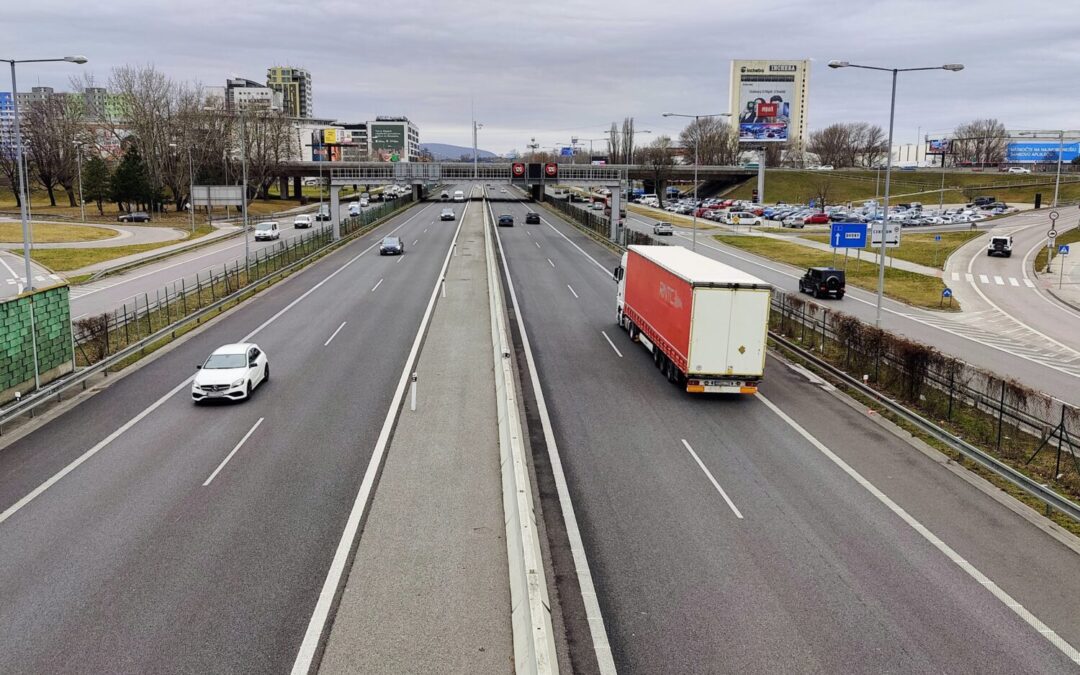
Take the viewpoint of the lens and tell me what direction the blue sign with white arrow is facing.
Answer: facing the viewer

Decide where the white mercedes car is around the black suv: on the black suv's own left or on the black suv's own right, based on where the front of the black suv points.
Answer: on the black suv's own left

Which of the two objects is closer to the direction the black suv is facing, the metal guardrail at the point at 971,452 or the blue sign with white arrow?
the blue sign with white arrow

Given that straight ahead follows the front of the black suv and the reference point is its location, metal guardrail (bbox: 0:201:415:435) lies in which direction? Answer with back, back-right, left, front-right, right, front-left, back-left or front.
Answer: left

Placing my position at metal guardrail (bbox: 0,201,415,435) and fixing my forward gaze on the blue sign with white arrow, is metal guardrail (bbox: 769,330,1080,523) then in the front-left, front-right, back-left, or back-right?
front-right

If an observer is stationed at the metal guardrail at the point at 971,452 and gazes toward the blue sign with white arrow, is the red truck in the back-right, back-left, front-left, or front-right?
front-left

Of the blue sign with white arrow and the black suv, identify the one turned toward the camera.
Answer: the blue sign with white arrow

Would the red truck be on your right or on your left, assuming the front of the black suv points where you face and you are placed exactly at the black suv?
on your left

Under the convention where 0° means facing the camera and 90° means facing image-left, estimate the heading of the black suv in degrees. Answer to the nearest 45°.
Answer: approximately 135°

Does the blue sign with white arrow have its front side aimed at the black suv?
yes

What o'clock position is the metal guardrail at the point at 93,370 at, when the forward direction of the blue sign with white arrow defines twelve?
The metal guardrail is roughly at 1 o'clock from the blue sign with white arrow.

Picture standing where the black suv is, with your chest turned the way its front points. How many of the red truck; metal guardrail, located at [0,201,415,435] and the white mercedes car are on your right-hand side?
0

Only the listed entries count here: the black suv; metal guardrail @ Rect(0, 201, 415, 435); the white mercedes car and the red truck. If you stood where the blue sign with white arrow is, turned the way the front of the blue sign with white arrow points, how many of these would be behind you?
0

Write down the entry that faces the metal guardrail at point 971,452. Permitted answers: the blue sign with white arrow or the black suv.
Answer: the blue sign with white arrow

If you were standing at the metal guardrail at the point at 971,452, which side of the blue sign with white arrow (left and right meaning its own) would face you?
front

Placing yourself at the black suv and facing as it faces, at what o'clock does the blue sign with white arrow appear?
The blue sign with white arrow is roughly at 2 o'clock from the black suv.

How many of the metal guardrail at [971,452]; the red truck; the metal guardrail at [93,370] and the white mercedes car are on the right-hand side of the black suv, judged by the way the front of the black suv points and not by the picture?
0

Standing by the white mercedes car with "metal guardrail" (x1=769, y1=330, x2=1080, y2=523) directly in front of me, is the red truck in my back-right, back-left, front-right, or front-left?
front-left

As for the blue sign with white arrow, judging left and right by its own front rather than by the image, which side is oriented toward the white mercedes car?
front

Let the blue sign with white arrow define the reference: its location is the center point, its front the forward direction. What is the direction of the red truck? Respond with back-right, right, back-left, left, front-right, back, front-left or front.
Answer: front

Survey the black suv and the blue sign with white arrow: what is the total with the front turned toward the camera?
1
